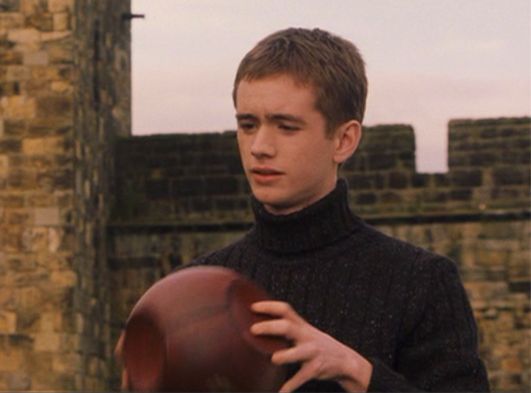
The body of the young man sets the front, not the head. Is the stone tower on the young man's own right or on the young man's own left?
on the young man's own right

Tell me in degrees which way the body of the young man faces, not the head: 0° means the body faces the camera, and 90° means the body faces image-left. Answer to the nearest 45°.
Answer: approximately 45°

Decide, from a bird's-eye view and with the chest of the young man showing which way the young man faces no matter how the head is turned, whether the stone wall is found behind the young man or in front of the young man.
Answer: behind
